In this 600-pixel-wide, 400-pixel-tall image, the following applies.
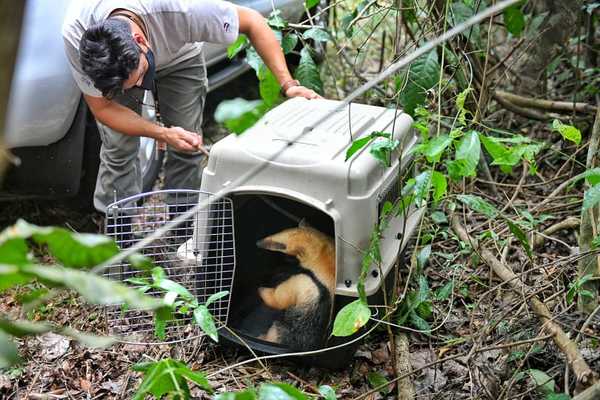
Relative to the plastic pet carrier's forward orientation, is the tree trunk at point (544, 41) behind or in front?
behind

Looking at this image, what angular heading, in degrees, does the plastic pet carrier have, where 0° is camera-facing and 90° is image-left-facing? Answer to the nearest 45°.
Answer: approximately 45°

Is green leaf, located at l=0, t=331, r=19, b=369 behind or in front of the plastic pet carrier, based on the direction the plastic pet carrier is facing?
in front

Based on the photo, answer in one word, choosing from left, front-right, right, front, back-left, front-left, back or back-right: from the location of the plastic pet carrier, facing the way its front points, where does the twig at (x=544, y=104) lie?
back

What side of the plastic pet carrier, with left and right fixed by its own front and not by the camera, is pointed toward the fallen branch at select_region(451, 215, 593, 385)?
left

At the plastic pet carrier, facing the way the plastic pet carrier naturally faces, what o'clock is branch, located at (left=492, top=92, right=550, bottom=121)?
The branch is roughly at 6 o'clock from the plastic pet carrier.

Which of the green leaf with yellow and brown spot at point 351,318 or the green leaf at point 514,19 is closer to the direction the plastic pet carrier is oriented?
the green leaf with yellow and brown spot

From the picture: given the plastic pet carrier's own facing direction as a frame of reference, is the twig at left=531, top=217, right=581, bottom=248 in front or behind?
behind

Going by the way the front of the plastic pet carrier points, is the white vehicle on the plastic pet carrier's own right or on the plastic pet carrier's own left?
on the plastic pet carrier's own right

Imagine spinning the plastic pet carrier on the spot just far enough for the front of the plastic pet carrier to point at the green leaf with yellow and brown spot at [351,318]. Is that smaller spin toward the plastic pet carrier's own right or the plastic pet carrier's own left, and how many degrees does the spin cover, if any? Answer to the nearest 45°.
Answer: approximately 45° to the plastic pet carrier's own left

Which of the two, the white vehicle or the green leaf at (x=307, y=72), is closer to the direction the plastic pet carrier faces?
the white vehicle
